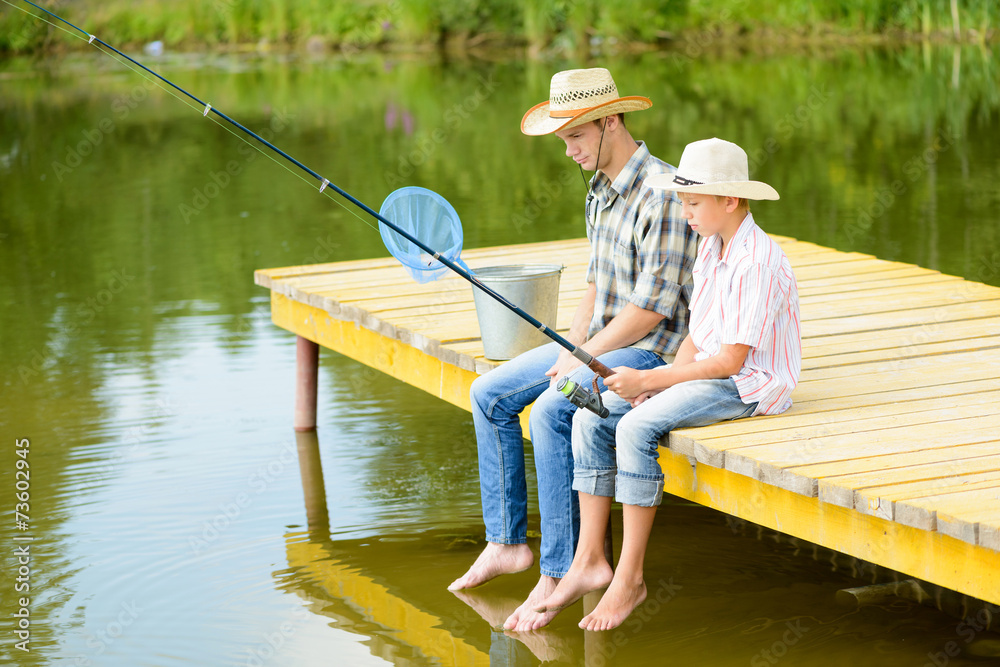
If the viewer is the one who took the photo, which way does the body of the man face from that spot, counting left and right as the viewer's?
facing the viewer and to the left of the viewer

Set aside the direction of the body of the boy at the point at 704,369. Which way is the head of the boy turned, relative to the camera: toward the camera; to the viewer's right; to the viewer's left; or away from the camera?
to the viewer's left

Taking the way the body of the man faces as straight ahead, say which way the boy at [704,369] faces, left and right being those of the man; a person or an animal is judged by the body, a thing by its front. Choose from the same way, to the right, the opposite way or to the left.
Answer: the same way

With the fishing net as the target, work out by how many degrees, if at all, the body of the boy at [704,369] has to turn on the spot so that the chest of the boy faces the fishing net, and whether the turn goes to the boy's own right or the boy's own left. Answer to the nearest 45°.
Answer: approximately 90° to the boy's own right

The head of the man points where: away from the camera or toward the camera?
toward the camera

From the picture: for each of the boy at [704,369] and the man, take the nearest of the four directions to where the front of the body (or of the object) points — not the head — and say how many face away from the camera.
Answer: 0

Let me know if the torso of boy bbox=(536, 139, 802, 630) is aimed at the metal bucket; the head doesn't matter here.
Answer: no
